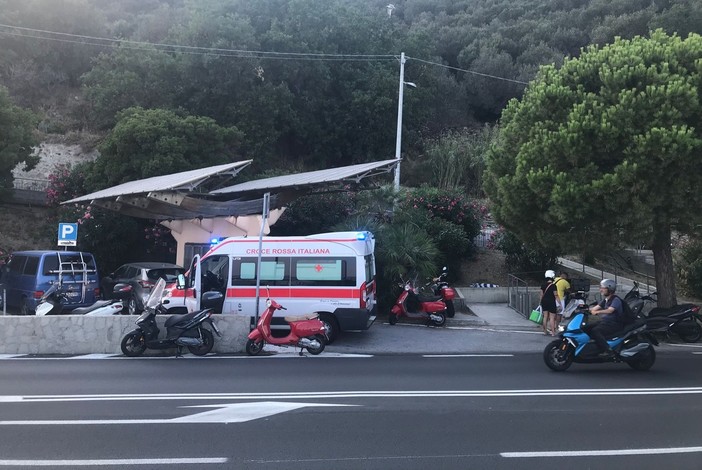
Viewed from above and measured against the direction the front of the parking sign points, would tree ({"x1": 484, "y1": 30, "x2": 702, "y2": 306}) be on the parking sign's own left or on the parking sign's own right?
on the parking sign's own left

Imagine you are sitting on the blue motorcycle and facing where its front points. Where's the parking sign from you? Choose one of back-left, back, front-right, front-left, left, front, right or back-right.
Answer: front

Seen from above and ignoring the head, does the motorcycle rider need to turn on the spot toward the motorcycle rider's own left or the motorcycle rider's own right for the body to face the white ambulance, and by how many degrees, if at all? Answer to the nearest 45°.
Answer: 0° — they already face it

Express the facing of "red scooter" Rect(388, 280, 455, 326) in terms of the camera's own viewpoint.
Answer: facing to the left of the viewer

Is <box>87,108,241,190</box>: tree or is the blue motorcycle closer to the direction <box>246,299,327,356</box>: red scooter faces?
the tree

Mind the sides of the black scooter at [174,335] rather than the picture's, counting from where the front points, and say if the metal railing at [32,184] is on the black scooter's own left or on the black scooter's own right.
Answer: on the black scooter's own right

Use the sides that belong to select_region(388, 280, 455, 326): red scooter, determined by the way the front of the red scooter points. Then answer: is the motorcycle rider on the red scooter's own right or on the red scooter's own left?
on the red scooter's own left

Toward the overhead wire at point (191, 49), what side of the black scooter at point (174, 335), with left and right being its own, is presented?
right

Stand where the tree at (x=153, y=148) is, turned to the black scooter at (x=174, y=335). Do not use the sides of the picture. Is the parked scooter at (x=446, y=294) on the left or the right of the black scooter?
left

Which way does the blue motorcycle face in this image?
to the viewer's left

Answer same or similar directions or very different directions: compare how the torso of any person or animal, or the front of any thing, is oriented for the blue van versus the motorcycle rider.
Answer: same or similar directions

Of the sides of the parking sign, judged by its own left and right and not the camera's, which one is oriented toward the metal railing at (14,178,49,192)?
back

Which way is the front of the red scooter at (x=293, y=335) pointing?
to the viewer's left

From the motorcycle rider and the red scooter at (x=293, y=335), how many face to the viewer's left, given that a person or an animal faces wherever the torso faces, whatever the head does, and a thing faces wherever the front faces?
2

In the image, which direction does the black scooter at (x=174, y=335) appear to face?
to the viewer's left

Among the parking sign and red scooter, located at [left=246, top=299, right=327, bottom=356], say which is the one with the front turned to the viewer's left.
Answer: the red scooter
